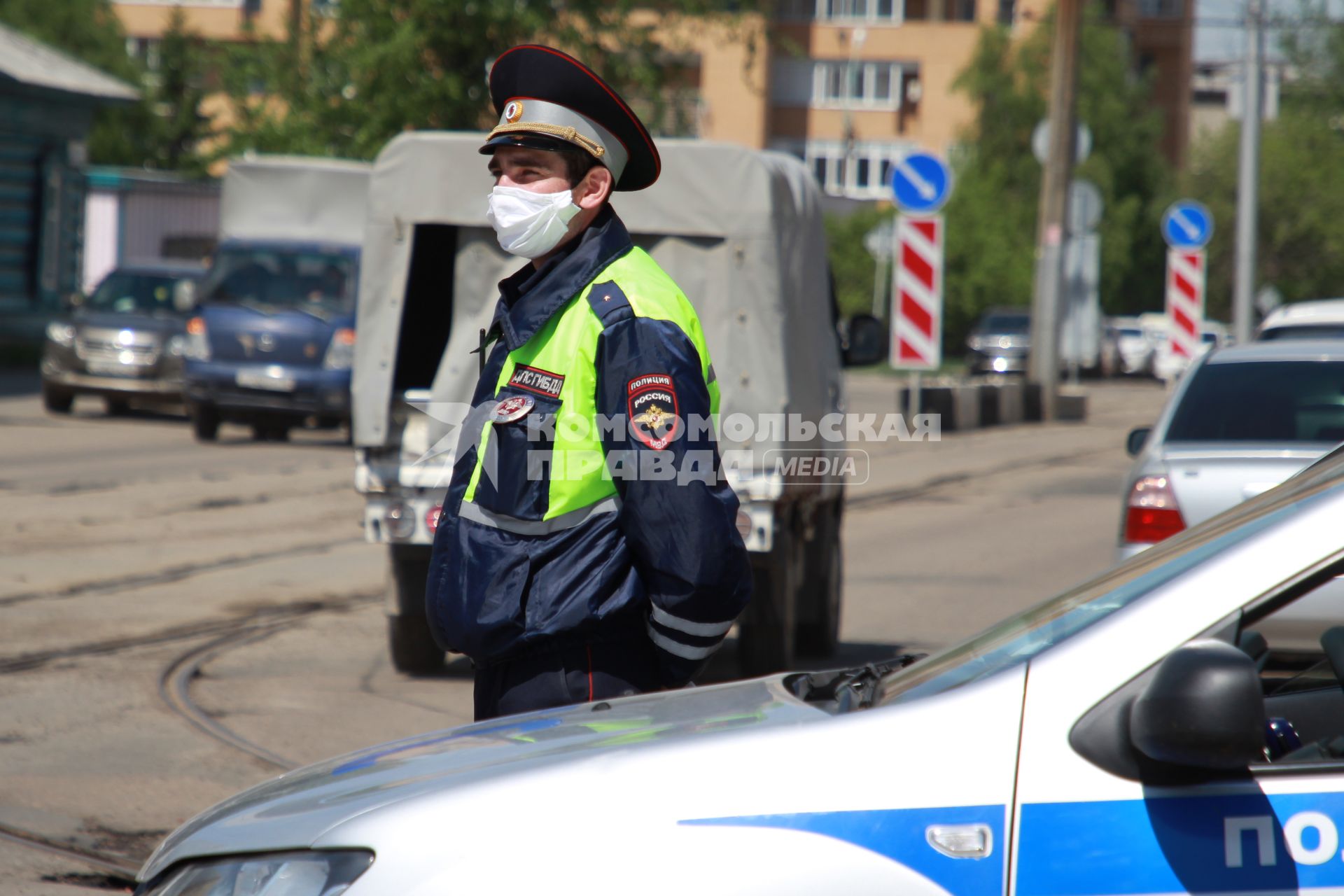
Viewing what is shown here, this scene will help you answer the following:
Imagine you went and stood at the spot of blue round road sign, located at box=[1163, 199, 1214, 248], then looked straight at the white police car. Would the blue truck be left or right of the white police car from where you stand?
right

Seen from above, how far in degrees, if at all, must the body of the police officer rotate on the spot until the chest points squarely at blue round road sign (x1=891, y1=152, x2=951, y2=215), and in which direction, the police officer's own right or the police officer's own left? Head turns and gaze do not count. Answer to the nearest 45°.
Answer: approximately 135° to the police officer's own right

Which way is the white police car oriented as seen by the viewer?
to the viewer's left

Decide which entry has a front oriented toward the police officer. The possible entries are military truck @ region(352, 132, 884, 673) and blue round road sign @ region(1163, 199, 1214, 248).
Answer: the blue round road sign

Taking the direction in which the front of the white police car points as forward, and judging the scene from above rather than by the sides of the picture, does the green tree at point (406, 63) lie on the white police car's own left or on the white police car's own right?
on the white police car's own right

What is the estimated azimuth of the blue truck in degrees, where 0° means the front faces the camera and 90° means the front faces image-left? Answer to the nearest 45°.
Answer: approximately 0°

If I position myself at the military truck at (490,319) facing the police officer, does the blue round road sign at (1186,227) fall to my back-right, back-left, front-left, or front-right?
back-left

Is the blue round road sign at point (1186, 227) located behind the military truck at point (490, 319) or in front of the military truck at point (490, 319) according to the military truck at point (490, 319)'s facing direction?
in front

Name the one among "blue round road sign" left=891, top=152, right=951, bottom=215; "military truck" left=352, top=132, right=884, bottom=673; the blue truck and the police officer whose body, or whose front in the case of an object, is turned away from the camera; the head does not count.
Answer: the military truck

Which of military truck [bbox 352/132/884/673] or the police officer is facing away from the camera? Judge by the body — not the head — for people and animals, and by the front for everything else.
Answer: the military truck

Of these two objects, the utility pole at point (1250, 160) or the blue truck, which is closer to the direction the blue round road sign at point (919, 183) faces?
the blue truck

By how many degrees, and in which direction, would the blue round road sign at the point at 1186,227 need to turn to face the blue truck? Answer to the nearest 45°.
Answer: approximately 45° to its right
